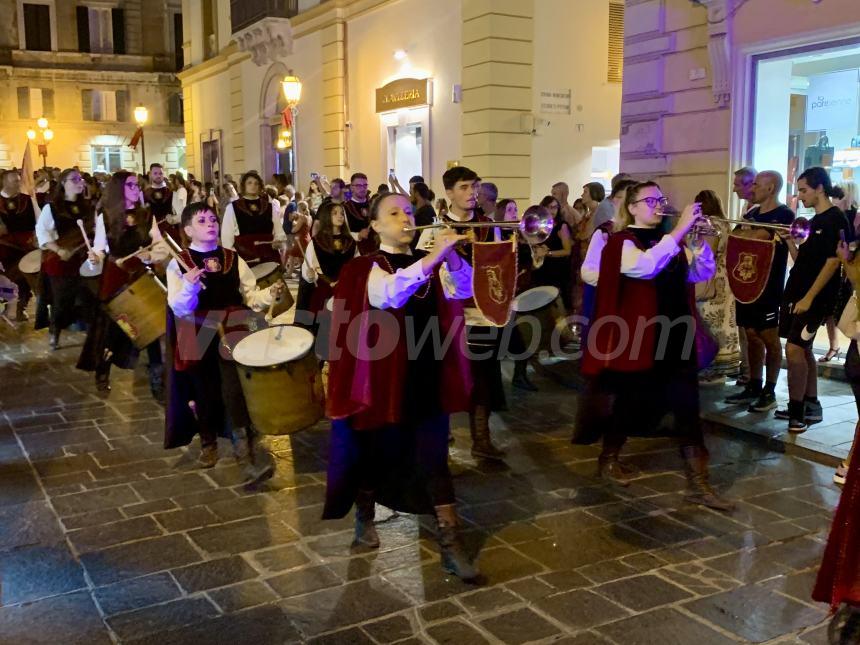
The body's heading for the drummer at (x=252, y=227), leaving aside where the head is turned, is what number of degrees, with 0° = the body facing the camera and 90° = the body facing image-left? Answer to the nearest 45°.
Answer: approximately 0°

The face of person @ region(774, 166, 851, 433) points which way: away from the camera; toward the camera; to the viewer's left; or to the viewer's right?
to the viewer's left

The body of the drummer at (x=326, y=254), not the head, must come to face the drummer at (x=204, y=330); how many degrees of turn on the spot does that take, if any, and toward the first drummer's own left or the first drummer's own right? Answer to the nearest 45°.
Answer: approximately 90° to the first drummer's own right

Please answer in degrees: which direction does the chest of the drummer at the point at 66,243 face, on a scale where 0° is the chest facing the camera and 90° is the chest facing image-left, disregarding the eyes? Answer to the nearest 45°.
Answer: approximately 315°

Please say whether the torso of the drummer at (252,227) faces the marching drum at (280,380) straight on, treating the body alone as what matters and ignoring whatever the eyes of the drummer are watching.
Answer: yes

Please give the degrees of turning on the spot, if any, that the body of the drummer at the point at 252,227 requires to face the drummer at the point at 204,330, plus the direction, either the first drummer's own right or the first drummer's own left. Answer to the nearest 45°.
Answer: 0° — they already face them

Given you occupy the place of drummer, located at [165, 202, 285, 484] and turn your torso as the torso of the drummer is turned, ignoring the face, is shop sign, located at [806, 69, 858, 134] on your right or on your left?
on your left

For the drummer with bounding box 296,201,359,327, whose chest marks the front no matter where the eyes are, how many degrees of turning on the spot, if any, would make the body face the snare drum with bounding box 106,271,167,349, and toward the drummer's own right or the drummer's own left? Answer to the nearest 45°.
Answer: approximately 135° to the drummer's own right
